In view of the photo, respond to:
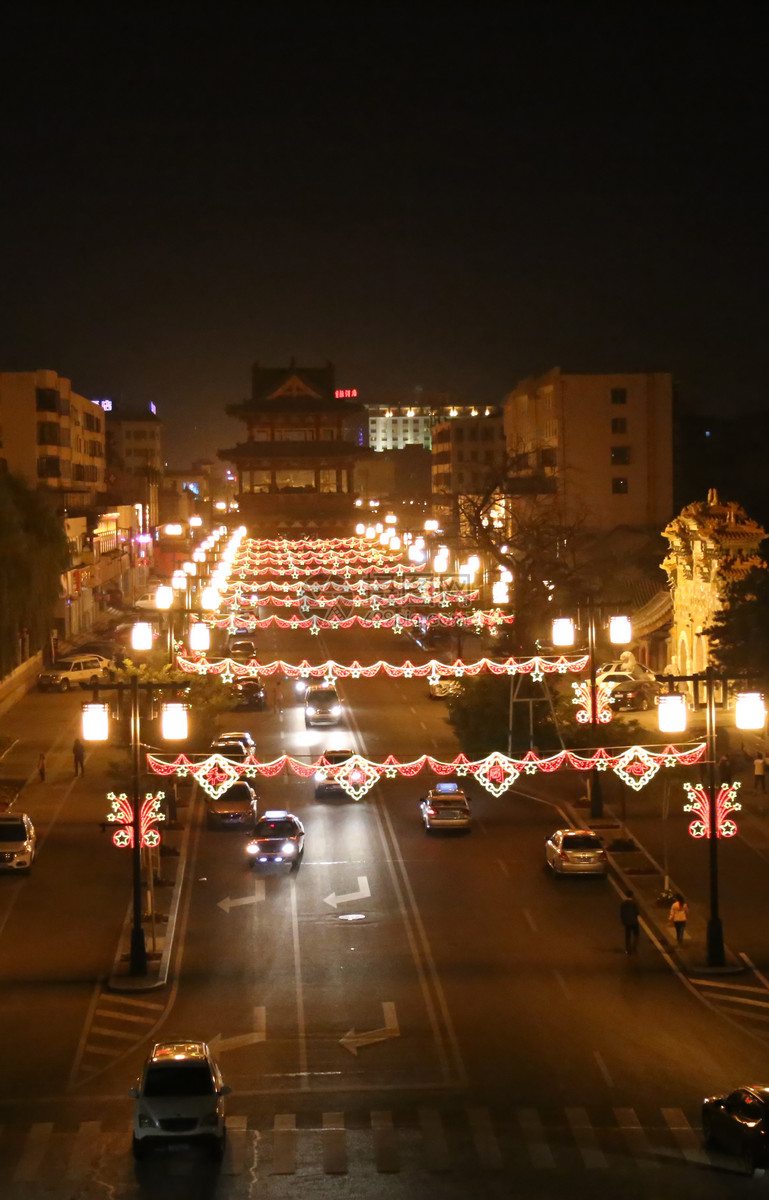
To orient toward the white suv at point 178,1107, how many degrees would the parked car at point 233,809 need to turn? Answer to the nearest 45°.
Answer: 0° — it already faces it

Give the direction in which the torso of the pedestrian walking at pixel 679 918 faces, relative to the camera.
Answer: away from the camera

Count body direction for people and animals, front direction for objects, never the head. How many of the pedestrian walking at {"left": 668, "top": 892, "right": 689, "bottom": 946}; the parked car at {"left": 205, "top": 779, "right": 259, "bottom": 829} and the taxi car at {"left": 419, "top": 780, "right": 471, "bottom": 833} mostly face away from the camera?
2

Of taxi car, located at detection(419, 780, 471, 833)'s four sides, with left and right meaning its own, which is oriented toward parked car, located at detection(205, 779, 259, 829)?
left

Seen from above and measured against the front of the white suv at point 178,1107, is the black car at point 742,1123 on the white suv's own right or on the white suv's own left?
on the white suv's own left

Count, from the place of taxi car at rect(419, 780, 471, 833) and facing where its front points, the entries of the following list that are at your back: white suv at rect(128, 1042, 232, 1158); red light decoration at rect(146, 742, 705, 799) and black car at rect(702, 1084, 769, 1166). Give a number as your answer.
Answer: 3

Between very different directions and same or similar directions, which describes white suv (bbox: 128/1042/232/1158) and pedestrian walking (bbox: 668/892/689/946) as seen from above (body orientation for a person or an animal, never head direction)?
very different directions

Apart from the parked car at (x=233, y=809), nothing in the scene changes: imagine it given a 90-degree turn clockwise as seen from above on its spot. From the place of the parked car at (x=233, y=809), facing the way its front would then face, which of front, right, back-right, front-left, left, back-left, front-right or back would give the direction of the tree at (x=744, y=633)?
back

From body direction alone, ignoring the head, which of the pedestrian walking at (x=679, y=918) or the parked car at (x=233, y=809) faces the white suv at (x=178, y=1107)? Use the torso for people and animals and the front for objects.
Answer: the parked car

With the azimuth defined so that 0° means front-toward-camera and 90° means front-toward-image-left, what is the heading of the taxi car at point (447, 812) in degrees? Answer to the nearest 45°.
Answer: approximately 180°

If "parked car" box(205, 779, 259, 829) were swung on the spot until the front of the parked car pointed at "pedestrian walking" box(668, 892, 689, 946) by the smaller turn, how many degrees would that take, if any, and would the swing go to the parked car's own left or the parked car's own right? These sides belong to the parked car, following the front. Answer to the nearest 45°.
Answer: approximately 45° to the parked car's own left

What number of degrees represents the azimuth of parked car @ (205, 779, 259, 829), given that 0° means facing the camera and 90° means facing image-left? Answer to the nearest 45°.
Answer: approximately 0°

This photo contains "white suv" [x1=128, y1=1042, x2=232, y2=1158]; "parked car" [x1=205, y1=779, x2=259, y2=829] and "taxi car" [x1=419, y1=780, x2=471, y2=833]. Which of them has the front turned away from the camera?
"taxi car" [x1=419, y1=780, x2=471, y2=833]
